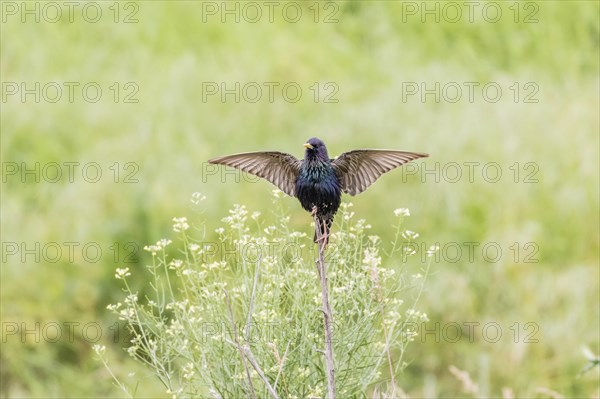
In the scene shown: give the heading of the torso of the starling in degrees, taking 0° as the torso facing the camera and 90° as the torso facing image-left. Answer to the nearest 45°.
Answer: approximately 0°
